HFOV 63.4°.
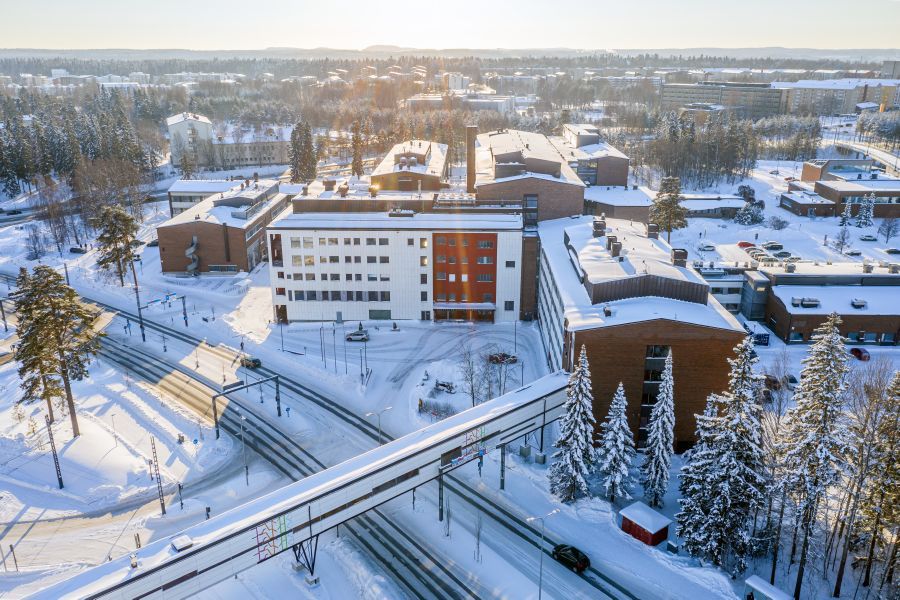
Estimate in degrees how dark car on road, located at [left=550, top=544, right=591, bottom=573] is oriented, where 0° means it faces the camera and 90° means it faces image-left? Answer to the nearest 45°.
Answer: approximately 135°

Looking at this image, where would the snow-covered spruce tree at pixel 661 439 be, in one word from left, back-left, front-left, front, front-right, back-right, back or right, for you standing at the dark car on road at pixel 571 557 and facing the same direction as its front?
right

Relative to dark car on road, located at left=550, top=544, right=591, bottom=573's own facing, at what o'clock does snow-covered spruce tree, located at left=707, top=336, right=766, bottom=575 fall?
The snow-covered spruce tree is roughly at 4 o'clock from the dark car on road.

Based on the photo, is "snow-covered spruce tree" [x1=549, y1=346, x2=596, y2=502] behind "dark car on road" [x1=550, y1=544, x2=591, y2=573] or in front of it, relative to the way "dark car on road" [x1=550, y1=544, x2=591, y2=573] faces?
in front

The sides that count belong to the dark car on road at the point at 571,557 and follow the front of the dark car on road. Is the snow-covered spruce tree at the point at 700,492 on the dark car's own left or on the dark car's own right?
on the dark car's own right

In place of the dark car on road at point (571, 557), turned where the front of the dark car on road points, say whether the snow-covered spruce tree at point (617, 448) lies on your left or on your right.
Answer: on your right

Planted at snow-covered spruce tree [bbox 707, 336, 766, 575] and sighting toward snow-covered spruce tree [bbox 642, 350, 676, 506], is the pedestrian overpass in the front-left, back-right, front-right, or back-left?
front-left

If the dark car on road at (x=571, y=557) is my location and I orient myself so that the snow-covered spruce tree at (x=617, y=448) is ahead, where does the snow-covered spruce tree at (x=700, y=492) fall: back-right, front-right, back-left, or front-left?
front-right
